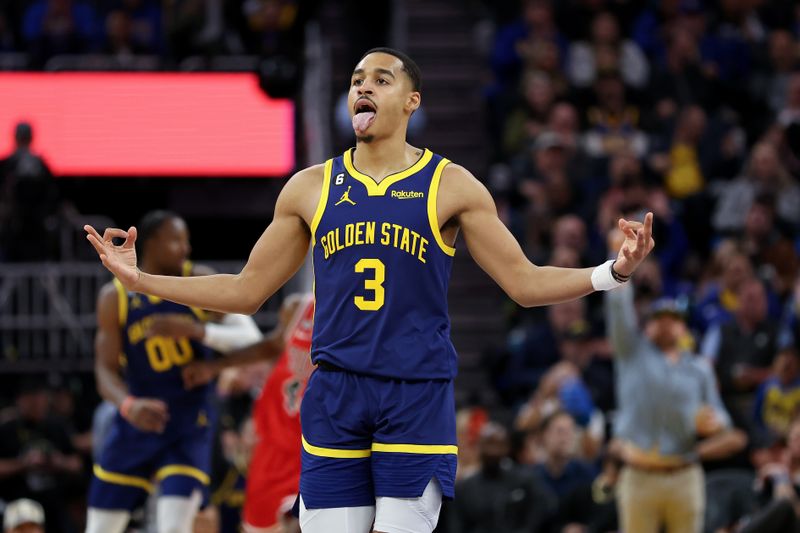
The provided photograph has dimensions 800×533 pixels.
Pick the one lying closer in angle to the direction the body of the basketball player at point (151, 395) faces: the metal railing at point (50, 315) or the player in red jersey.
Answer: the player in red jersey

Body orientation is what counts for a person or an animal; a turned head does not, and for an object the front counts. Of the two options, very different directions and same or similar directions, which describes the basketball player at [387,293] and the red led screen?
same or similar directions

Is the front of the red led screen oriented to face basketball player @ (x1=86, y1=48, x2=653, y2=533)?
yes

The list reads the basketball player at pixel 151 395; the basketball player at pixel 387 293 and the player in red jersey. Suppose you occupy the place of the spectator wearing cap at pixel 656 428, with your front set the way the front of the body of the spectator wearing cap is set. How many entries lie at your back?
0

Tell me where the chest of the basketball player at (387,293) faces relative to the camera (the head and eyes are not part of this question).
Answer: toward the camera

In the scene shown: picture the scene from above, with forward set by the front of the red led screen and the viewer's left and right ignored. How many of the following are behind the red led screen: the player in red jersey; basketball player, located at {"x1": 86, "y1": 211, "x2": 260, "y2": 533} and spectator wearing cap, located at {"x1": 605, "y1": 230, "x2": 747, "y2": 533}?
0

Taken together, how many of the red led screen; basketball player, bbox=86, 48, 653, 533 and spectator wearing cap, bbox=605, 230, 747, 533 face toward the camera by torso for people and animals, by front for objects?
3

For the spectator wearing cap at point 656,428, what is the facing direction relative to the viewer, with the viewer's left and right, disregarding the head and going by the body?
facing the viewer

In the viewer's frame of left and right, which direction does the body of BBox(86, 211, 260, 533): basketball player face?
facing the viewer and to the right of the viewer

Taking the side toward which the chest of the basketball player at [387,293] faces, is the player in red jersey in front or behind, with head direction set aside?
behind

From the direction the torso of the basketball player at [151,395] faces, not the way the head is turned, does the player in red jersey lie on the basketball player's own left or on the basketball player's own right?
on the basketball player's own left

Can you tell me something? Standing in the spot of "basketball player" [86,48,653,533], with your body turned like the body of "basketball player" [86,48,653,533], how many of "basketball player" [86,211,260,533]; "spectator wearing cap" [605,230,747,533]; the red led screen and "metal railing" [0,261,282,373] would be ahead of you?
0

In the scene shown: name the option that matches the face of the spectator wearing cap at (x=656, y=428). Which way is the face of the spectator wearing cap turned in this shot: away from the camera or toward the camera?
toward the camera

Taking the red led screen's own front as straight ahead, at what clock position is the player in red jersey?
The player in red jersey is roughly at 12 o'clock from the red led screen.

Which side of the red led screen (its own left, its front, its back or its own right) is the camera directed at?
front
